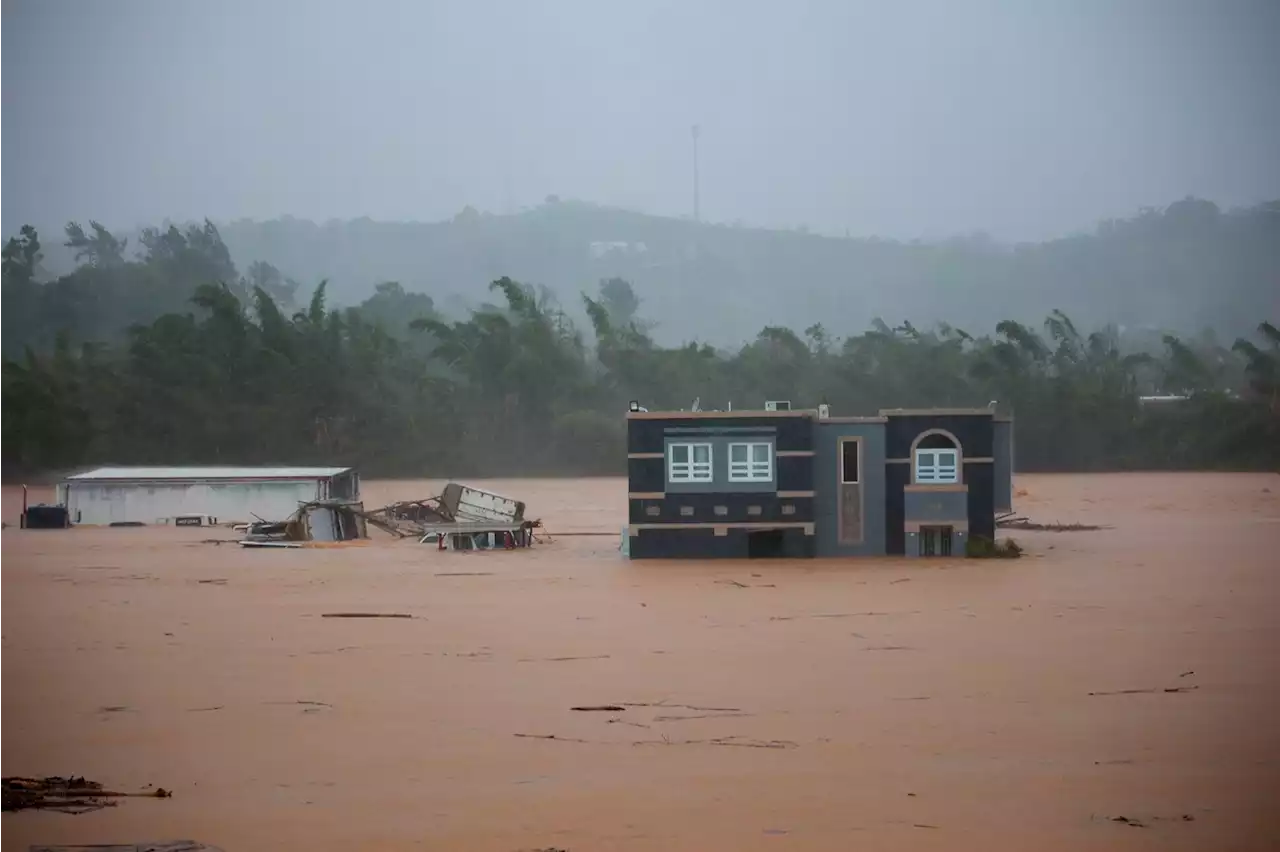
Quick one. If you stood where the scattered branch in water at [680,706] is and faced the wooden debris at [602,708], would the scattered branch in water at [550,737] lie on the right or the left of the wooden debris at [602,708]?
left

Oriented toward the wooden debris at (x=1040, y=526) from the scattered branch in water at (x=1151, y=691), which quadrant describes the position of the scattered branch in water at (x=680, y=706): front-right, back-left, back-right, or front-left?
back-left
